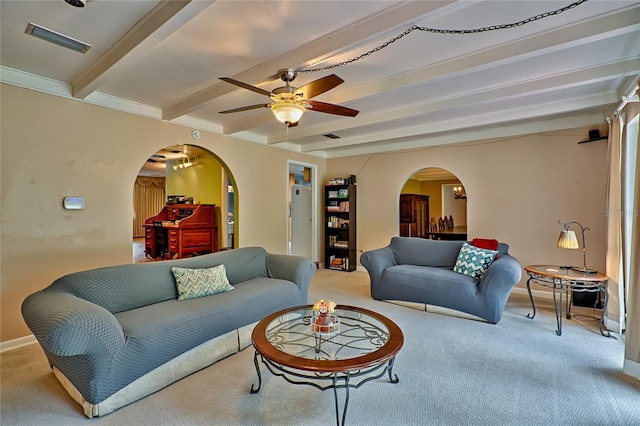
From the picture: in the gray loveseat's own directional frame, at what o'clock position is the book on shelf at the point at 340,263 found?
The book on shelf is roughly at 3 o'clock from the gray loveseat.

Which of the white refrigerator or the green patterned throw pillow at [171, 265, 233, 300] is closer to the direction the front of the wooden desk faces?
the green patterned throw pillow

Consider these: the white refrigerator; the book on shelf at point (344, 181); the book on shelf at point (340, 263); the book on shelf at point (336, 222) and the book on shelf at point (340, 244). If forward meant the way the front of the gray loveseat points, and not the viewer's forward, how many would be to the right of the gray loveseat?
5

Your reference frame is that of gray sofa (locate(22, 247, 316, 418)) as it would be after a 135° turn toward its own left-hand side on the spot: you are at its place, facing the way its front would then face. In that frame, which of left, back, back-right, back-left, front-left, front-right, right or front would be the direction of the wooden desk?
front

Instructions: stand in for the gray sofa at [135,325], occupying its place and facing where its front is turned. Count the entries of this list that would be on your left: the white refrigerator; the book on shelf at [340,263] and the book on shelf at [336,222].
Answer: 3

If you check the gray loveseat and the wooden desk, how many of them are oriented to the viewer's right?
0

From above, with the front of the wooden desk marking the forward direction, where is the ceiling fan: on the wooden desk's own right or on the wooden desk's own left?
on the wooden desk's own left

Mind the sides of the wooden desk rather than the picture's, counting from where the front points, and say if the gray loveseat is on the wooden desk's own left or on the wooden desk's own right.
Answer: on the wooden desk's own left

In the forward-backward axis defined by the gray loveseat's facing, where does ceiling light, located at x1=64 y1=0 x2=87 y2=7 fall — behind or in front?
in front

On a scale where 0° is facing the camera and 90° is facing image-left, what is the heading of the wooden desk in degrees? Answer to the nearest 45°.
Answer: approximately 45°

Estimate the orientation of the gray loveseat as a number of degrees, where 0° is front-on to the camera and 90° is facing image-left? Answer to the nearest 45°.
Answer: approximately 45°

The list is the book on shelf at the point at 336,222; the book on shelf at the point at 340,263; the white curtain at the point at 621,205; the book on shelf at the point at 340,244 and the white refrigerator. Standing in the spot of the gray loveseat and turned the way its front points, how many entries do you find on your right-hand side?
4

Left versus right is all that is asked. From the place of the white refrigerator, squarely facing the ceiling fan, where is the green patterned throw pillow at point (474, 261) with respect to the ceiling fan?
left

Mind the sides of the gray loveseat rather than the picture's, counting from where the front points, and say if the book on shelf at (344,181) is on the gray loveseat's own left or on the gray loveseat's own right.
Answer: on the gray loveseat's own right

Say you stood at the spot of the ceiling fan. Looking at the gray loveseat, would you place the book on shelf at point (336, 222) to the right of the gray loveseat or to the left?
left

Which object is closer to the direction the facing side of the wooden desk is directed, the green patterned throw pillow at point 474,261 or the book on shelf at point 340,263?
the green patterned throw pillow
